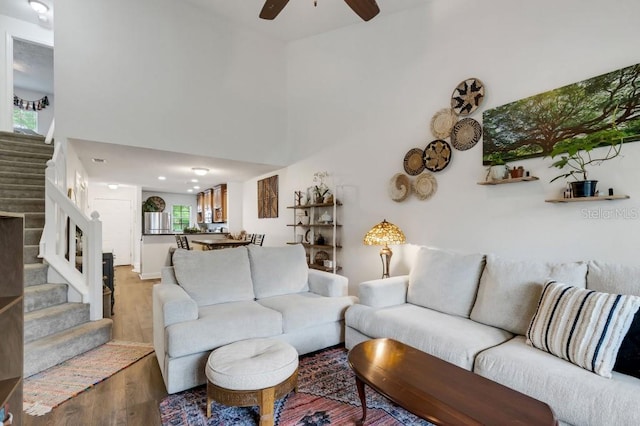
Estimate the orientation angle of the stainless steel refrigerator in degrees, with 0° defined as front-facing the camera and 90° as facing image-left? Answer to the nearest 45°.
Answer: approximately 0°

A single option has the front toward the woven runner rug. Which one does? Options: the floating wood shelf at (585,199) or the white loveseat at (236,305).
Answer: the floating wood shelf

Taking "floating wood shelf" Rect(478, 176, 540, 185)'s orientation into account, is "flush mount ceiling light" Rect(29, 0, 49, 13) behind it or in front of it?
in front

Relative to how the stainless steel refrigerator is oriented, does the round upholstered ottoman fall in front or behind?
in front

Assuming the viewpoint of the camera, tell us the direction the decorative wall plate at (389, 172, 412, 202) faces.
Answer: facing the viewer and to the left of the viewer

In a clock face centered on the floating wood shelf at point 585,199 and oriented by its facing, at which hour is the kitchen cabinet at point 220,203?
The kitchen cabinet is roughly at 2 o'clock from the floating wood shelf.

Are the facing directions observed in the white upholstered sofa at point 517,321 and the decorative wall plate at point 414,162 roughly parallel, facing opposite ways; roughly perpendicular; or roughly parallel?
roughly parallel

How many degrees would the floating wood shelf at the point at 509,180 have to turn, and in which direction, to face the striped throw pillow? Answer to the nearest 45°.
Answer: approximately 45° to its left

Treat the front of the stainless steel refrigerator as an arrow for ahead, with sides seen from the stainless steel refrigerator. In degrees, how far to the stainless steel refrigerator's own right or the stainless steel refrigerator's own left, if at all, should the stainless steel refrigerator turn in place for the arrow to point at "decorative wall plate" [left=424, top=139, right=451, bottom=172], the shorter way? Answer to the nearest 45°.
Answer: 0° — it already faces it

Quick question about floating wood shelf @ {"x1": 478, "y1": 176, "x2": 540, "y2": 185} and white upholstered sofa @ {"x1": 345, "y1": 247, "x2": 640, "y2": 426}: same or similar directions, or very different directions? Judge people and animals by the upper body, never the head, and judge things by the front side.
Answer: same or similar directions

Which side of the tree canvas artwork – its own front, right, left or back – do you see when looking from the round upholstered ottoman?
front

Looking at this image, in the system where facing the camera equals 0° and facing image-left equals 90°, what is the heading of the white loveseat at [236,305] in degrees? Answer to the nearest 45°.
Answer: approximately 315°

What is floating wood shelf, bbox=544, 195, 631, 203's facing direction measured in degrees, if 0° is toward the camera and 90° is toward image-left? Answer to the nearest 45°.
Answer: approximately 45°

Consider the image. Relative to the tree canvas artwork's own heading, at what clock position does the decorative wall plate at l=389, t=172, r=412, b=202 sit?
The decorative wall plate is roughly at 2 o'clock from the tree canvas artwork.

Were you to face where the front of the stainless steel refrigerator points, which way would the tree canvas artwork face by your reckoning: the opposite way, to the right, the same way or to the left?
to the right

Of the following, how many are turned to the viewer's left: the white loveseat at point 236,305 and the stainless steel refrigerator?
0

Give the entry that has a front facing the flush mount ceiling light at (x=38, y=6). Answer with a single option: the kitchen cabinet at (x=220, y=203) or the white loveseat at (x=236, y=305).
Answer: the kitchen cabinet

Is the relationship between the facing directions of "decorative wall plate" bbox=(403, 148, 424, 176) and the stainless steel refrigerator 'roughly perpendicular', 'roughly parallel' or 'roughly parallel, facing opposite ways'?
roughly perpendicular
